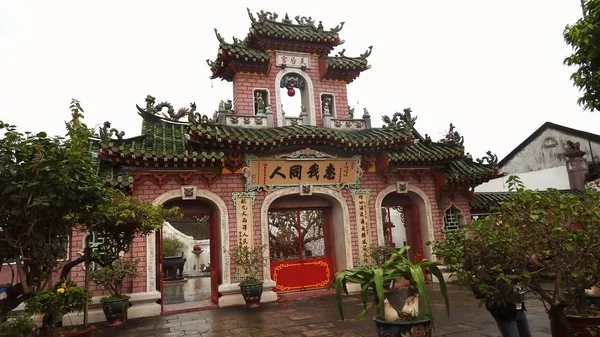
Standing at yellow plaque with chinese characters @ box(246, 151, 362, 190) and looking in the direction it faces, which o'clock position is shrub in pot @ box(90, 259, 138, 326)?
The shrub in pot is roughly at 2 o'clock from the yellow plaque with chinese characters.

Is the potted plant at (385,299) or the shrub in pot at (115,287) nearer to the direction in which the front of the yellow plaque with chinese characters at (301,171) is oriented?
the potted plant

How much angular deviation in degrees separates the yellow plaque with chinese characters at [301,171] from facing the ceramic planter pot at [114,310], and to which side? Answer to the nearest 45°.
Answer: approximately 45° to its right

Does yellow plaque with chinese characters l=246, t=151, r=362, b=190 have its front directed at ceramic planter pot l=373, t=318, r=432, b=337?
yes

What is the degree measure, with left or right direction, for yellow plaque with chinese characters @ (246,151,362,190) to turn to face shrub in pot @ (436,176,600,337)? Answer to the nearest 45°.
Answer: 0° — it already faces it

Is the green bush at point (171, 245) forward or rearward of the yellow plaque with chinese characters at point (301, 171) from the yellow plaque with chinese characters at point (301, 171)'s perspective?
rearward

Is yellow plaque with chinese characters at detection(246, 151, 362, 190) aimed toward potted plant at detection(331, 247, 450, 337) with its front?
yes

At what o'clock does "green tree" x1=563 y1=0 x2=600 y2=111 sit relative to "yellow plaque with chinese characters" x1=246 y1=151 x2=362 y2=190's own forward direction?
The green tree is roughly at 10 o'clock from the yellow plaque with chinese characters.

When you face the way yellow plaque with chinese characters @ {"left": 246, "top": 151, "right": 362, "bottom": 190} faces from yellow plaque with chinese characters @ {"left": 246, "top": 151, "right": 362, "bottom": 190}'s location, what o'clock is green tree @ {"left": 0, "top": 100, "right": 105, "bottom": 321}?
The green tree is roughly at 1 o'clock from the yellow plaque with chinese characters.

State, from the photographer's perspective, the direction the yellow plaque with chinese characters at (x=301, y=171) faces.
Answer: facing the viewer
